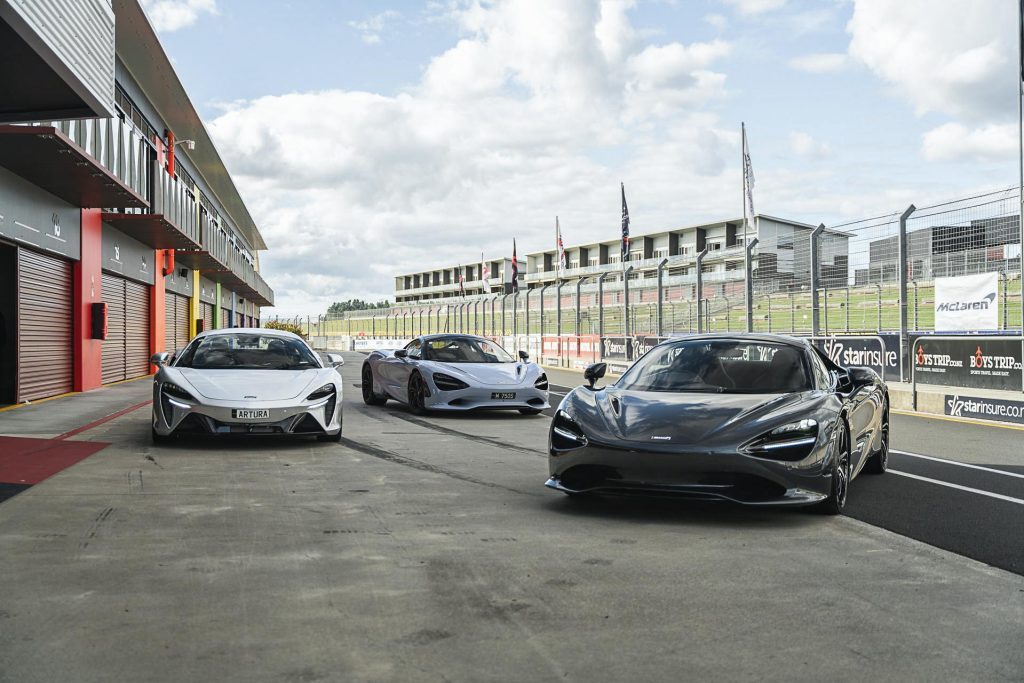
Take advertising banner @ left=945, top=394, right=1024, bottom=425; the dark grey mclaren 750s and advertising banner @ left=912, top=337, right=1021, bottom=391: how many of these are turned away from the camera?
0

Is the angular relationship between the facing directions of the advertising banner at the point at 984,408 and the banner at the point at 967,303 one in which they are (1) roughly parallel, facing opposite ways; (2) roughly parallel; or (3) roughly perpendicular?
roughly parallel

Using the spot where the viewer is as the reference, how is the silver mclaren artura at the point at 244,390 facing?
facing the viewer

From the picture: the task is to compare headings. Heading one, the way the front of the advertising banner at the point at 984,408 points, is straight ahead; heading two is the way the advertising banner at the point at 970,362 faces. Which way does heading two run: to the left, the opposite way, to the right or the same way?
the same way

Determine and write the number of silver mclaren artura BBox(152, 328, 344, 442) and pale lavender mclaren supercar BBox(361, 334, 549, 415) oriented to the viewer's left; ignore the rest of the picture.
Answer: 0

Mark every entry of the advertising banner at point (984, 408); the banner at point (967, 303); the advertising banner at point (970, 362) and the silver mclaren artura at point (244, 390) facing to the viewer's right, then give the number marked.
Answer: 0

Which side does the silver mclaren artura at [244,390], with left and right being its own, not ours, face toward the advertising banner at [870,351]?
left

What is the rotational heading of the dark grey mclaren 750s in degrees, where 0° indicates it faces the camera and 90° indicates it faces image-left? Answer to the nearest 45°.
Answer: approximately 45°

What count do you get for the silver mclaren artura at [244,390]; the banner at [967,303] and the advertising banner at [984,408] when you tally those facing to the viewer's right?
0

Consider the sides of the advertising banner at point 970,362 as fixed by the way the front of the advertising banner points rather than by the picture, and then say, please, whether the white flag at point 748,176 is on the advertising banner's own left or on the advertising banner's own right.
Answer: on the advertising banner's own right

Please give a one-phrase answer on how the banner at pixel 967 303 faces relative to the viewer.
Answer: facing the viewer and to the left of the viewer

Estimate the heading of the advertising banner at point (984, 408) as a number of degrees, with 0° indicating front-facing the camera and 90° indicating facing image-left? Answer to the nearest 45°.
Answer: approximately 45°
